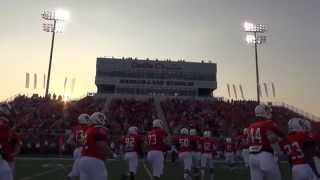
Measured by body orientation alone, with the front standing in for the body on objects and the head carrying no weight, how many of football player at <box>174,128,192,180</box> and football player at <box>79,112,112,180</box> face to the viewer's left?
0
